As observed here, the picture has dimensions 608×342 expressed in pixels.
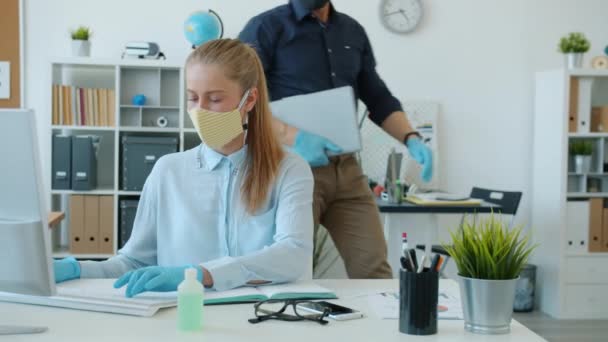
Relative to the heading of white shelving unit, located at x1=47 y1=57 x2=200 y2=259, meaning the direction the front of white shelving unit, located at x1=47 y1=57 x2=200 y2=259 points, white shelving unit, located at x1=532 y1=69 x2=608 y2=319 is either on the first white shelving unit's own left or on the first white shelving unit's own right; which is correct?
on the first white shelving unit's own left

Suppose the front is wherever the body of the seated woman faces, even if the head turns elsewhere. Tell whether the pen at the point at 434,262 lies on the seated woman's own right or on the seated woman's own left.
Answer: on the seated woman's own left

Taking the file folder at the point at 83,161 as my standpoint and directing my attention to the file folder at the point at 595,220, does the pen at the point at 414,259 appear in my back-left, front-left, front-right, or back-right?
front-right

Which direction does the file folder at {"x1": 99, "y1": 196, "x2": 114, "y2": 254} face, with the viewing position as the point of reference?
facing the viewer

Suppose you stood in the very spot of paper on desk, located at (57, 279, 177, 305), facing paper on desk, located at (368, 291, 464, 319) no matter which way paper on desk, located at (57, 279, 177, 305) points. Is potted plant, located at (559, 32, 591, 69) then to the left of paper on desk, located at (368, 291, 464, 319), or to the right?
left

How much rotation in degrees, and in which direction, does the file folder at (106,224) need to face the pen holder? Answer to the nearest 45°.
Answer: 0° — it already faces it

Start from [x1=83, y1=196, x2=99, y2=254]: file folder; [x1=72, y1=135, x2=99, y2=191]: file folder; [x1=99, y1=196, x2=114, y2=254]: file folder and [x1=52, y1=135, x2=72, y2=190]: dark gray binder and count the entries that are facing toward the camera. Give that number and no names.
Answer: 4

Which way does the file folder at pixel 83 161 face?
toward the camera

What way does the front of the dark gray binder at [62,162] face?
toward the camera

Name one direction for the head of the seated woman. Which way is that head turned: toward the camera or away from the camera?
toward the camera

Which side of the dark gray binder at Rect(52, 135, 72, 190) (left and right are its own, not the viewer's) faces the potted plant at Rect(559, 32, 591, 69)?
left

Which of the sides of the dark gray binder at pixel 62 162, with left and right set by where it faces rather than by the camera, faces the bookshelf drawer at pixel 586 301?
left

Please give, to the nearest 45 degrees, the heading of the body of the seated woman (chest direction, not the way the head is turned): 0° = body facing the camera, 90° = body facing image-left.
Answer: approximately 45°

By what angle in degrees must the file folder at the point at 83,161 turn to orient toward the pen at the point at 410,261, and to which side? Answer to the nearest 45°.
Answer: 0° — it already faces it

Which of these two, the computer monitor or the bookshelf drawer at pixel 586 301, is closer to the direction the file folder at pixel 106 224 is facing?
the computer monitor

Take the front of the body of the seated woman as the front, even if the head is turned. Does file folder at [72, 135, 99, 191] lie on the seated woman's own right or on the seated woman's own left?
on the seated woman's own right
